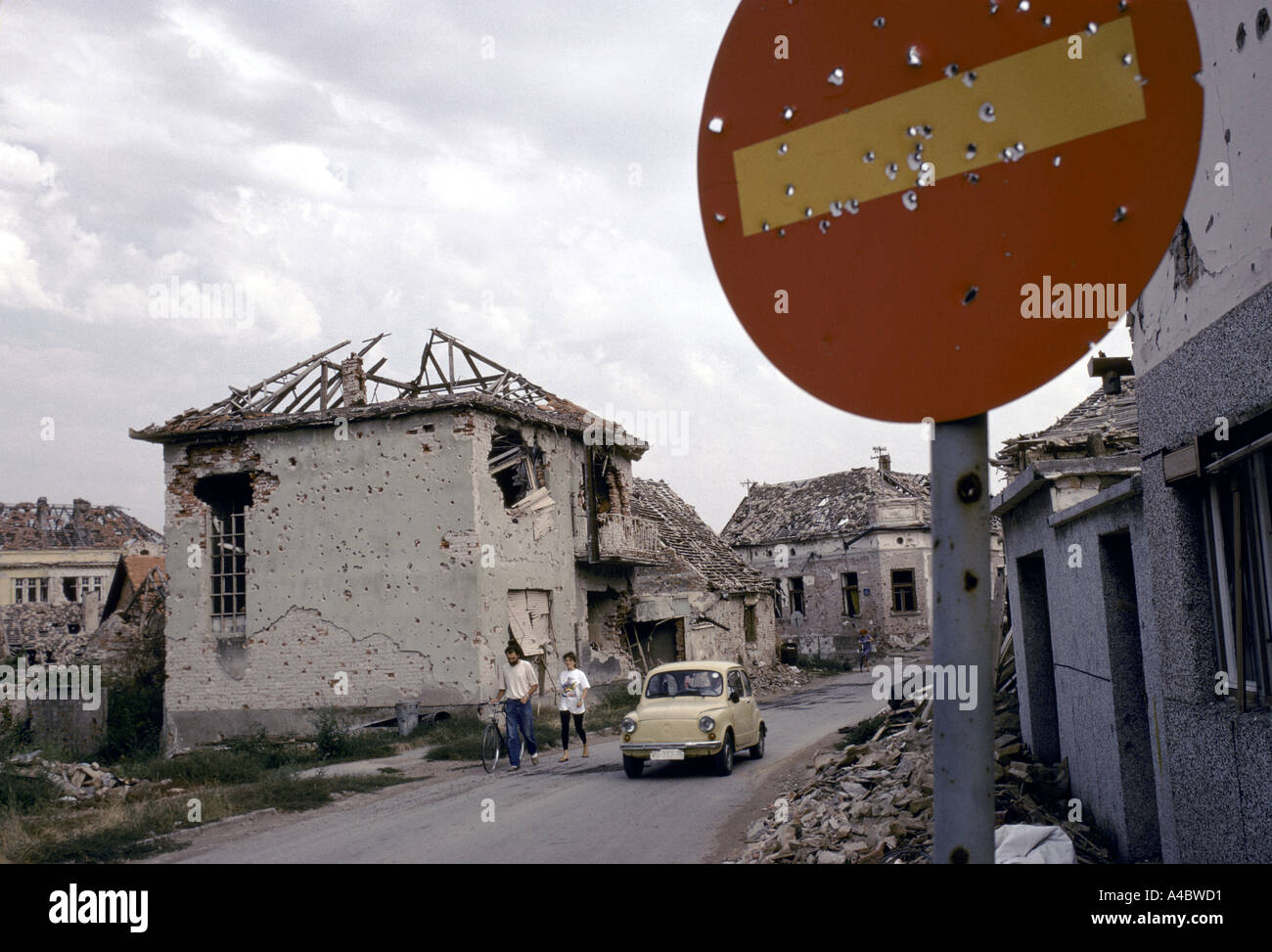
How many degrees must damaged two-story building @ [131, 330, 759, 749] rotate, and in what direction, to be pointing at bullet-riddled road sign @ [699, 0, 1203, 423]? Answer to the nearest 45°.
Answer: approximately 45° to its right

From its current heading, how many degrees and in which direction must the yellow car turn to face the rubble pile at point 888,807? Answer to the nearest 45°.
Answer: approximately 45° to its left

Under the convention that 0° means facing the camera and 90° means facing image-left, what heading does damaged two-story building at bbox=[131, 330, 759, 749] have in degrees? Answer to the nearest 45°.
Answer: approximately 315°

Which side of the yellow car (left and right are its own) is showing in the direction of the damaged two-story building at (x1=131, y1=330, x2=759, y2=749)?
right

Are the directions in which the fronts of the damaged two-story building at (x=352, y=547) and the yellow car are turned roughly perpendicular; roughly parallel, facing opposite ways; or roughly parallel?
roughly perpendicular

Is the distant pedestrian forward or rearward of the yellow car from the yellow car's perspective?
rearward

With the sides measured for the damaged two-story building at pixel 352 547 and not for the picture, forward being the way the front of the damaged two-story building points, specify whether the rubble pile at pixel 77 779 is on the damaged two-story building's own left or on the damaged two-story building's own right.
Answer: on the damaged two-story building's own right
